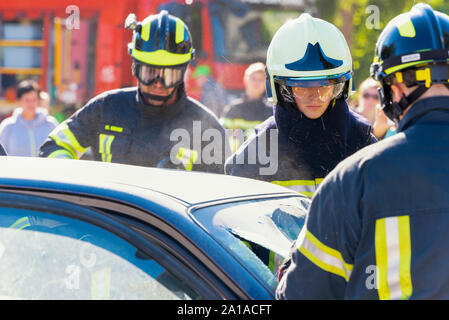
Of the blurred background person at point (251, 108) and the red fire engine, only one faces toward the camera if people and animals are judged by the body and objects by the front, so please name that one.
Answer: the blurred background person

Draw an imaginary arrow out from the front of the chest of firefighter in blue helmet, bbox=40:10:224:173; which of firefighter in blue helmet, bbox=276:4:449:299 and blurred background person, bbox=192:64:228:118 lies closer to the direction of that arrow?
the firefighter in blue helmet

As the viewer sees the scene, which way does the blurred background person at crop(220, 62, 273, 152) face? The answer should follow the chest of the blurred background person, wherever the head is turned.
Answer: toward the camera

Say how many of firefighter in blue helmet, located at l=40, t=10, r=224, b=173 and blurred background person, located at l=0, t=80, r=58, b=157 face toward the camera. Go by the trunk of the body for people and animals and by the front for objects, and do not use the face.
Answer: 2

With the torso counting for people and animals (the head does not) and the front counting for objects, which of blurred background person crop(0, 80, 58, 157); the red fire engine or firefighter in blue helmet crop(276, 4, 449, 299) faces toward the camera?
the blurred background person

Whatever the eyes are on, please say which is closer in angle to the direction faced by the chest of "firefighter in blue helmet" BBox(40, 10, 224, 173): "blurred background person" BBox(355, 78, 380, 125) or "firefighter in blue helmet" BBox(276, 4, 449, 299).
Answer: the firefighter in blue helmet

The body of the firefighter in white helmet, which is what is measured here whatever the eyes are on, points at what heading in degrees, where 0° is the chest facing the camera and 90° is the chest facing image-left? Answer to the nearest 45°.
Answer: approximately 0°

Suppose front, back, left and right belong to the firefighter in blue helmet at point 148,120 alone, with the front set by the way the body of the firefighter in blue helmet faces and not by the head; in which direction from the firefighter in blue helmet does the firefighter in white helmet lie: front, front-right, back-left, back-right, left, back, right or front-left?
front-left

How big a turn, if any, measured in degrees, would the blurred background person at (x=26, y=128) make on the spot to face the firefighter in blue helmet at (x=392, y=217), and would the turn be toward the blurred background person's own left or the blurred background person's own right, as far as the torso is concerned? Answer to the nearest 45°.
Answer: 0° — they already face them

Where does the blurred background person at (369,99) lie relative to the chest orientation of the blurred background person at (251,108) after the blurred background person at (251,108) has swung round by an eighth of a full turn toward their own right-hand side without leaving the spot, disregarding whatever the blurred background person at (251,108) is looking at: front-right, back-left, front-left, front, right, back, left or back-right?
left

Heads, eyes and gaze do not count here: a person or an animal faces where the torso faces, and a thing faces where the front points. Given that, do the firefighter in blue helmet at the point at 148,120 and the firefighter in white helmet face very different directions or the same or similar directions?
same or similar directions

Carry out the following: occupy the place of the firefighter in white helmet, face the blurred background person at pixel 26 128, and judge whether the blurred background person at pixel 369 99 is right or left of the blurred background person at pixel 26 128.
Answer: right
